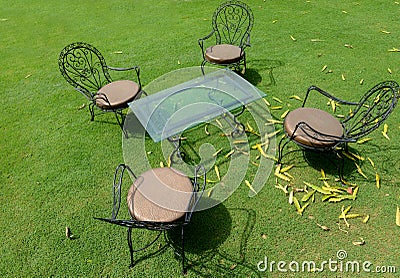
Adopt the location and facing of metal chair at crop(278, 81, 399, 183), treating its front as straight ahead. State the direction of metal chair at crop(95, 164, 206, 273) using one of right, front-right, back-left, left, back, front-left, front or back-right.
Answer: front-left

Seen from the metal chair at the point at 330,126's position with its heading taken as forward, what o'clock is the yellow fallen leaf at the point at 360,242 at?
The yellow fallen leaf is roughly at 8 o'clock from the metal chair.

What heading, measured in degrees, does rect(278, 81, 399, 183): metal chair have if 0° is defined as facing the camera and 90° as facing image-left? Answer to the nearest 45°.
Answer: approximately 90°

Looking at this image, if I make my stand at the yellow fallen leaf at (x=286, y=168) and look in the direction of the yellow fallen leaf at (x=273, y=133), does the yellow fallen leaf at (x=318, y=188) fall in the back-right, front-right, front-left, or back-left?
back-right
